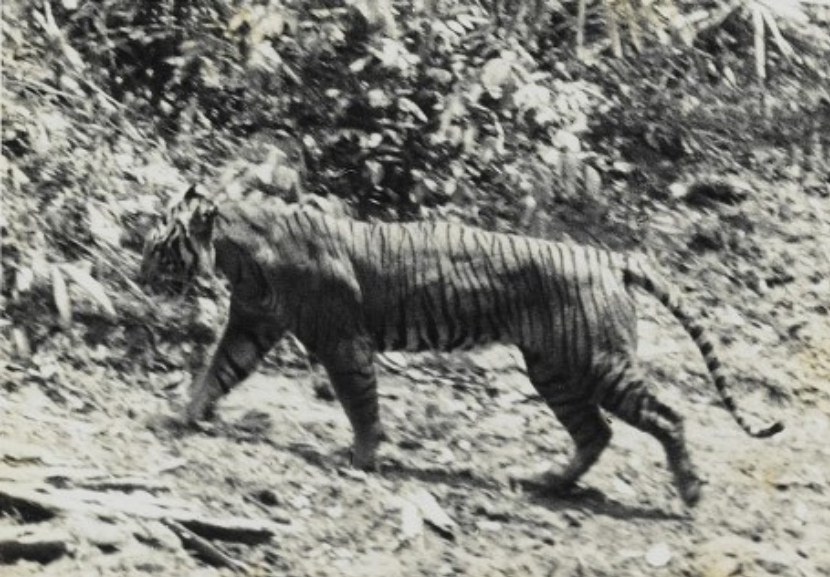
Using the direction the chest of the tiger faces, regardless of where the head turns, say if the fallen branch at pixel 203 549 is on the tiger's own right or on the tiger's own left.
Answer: on the tiger's own left

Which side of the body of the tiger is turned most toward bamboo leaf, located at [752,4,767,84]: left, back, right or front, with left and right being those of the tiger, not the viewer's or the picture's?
right

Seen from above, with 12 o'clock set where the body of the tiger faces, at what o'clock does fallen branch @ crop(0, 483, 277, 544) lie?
The fallen branch is roughly at 10 o'clock from the tiger.

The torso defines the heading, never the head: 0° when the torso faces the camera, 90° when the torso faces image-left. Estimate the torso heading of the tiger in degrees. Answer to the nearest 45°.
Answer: approximately 90°

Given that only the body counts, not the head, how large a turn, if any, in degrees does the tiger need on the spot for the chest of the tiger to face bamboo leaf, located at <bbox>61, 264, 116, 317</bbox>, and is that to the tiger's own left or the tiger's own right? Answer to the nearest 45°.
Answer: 0° — it already faces it

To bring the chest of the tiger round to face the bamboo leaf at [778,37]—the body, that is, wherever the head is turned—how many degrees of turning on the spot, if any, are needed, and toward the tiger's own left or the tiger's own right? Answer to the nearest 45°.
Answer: approximately 90° to the tiger's own right
